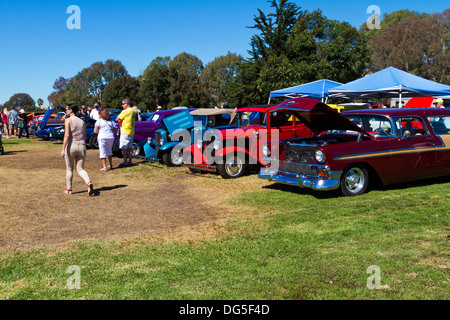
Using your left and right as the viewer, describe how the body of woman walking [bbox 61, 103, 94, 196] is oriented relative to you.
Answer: facing away from the viewer and to the left of the viewer

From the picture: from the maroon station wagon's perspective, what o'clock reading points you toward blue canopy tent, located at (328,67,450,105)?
The blue canopy tent is roughly at 5 o'clock from the maroon station wagon.

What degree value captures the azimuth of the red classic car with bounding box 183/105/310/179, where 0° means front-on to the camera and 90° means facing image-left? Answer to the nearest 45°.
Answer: approximately 45°

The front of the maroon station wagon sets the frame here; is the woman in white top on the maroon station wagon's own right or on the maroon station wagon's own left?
on the maroon station wagon's own right

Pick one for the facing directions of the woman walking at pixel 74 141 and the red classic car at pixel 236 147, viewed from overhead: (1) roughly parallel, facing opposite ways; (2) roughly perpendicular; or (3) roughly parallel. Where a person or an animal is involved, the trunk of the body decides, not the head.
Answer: roughly perpendicular

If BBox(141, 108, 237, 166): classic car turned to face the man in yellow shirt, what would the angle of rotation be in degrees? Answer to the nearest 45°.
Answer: approximately 45° to its right

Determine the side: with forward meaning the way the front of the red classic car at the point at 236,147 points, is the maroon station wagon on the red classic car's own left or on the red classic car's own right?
on the red classic car's own left

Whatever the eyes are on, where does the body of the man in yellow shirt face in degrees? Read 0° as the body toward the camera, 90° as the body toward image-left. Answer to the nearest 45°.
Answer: approximately 90°

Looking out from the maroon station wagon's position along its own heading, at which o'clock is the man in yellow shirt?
The man in yellow shirt is roughly at 2 o'clock from the maroon station wagon.
